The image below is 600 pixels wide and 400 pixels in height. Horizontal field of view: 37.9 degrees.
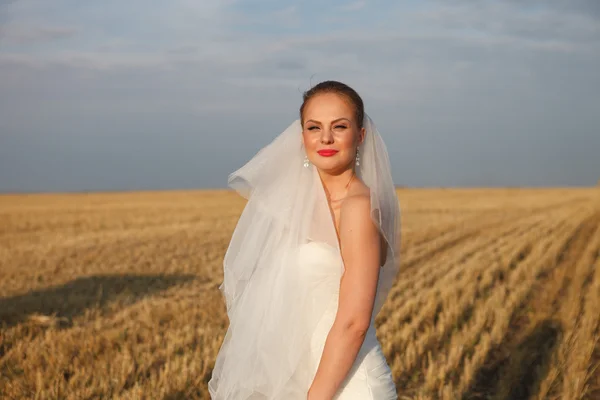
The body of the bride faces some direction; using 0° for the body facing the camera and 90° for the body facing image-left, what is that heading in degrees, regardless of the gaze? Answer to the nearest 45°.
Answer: approximately 45°
